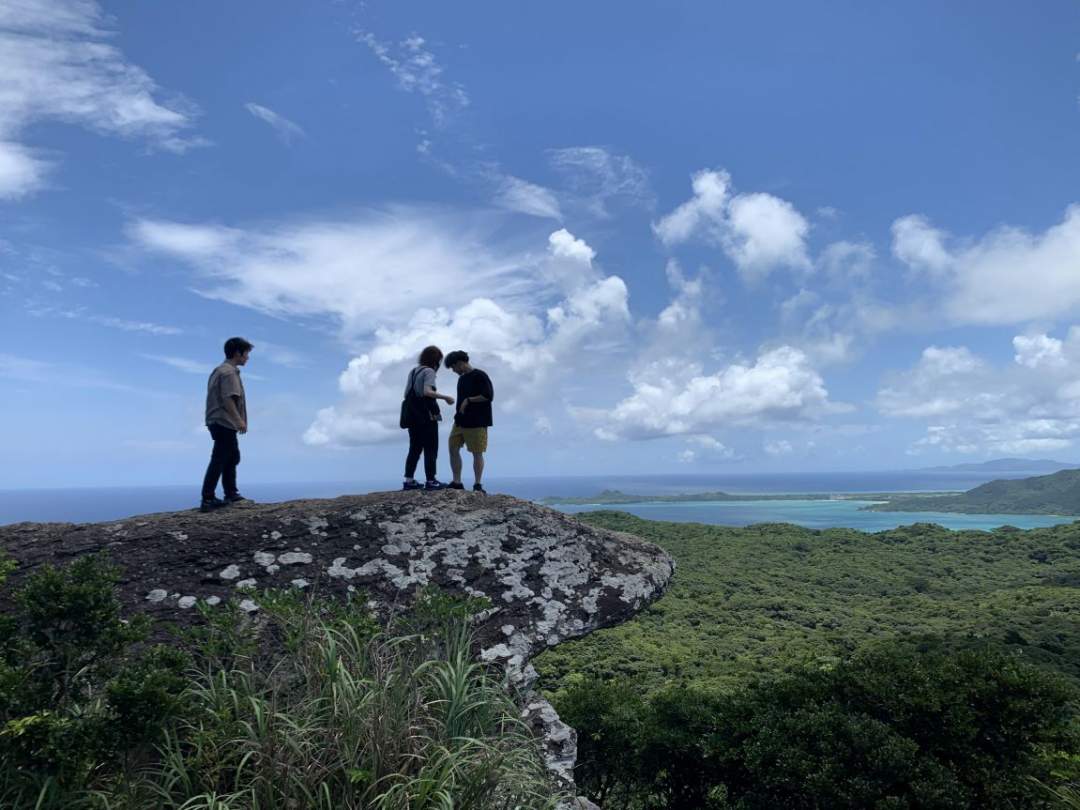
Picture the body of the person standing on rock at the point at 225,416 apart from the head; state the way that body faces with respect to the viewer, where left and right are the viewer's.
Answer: facing to the right of the viewer

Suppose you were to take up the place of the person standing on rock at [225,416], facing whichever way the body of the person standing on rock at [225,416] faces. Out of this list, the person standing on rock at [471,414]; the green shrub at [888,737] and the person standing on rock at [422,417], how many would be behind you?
0

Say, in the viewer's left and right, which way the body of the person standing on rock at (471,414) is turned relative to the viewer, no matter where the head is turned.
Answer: facing the viewer and to the left of the viewer

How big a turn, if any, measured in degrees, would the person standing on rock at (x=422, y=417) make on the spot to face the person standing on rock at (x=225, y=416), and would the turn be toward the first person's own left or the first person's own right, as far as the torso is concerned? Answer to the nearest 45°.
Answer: approximately 180°

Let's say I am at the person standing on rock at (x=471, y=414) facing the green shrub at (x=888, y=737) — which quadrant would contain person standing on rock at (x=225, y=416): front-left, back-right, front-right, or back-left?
back-right

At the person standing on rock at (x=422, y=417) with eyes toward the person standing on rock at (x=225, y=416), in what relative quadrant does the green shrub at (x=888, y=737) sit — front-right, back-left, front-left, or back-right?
back-left

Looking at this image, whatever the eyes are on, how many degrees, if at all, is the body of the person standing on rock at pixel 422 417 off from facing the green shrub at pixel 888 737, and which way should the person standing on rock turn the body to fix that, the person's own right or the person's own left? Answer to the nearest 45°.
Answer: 0° — they already face it

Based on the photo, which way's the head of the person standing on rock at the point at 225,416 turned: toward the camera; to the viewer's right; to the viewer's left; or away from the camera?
to the viewer's right

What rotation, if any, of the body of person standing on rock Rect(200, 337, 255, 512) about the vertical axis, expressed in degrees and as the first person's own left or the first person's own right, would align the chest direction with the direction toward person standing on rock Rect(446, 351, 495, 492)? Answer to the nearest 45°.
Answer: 0° — they already face them

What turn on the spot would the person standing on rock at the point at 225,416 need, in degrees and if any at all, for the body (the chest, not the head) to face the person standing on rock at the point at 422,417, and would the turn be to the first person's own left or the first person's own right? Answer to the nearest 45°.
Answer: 0° — they already face them

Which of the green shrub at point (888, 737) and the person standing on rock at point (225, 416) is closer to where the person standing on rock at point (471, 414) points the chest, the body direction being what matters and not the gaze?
the person standing on rock

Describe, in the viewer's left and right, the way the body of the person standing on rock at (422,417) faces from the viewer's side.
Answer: facing to the right of the viewer

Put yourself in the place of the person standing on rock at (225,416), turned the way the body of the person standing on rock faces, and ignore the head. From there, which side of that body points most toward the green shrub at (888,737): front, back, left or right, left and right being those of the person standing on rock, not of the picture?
front
